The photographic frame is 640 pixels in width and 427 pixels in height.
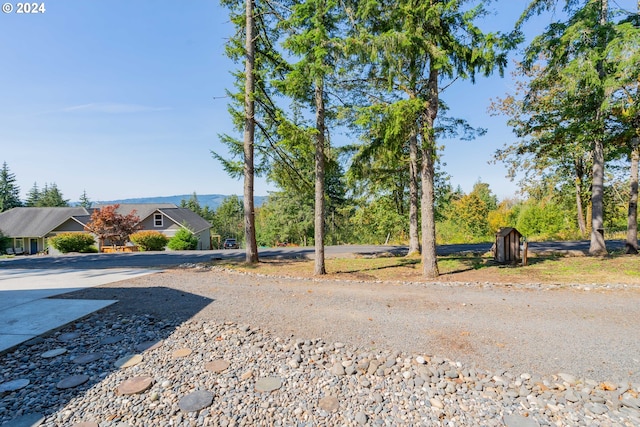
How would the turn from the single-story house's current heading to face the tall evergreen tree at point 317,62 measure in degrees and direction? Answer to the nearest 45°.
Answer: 0° — it already faces it

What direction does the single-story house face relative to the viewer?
toward the camera

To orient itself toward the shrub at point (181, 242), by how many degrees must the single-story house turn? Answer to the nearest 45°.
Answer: approximately 45° to its left

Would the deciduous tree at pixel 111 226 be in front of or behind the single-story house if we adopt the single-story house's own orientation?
in front

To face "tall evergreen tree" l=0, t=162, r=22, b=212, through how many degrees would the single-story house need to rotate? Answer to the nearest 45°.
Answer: approximately 180°

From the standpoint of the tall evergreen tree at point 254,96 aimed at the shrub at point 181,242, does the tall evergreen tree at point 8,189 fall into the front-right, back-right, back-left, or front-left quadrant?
front-left

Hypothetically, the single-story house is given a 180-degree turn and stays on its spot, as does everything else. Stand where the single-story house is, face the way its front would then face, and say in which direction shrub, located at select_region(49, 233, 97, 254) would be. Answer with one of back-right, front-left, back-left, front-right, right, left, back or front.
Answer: back

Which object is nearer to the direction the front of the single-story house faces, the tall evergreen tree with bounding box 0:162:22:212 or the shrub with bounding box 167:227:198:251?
the shrub
